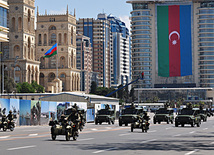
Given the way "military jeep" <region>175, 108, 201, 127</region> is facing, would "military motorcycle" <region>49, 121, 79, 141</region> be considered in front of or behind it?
in front

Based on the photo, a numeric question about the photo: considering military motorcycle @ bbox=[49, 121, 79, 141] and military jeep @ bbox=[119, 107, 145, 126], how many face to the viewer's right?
0

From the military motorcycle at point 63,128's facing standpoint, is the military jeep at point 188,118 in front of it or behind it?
behind

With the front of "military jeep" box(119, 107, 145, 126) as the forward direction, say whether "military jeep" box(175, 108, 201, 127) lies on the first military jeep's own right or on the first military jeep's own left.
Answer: on the first military jeep's own left

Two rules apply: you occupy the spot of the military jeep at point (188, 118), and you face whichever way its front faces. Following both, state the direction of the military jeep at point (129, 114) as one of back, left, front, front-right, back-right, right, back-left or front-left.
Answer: front-right

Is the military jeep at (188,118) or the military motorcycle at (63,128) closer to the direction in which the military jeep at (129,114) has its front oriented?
the military motorcycle

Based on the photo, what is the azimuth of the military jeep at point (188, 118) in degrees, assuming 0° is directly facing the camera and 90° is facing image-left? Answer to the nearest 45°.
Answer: approximately 45°

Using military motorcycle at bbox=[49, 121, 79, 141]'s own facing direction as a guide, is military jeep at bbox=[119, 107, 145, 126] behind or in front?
behind

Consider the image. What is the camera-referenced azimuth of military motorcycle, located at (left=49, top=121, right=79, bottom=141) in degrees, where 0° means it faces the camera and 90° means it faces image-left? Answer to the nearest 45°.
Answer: approximately 45°
